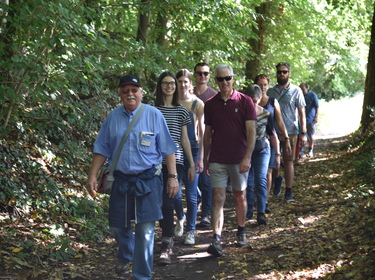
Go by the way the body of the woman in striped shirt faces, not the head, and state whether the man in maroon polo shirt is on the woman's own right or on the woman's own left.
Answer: on the woman's own left

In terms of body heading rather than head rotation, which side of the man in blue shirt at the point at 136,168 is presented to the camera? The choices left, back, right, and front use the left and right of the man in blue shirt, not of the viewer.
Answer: front

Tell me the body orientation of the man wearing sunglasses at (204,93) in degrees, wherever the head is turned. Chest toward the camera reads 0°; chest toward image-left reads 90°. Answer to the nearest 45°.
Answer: approximately 0°

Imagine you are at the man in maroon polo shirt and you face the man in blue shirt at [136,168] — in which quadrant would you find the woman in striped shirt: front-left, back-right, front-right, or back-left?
front-right

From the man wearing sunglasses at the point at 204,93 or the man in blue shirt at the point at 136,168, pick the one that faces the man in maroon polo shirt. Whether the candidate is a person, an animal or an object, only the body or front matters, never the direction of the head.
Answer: the man wearing sunglasses

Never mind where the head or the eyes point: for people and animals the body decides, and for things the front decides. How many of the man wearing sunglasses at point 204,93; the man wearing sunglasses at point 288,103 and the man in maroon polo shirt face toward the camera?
3

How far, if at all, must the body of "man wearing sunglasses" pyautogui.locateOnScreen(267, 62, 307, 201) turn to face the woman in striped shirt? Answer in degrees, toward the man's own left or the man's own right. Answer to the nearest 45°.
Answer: approximately 45° to the man's own right

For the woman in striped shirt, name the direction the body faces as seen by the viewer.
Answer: toward the camera

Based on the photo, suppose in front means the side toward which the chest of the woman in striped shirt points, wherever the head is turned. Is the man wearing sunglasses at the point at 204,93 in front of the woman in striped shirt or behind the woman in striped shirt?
behind

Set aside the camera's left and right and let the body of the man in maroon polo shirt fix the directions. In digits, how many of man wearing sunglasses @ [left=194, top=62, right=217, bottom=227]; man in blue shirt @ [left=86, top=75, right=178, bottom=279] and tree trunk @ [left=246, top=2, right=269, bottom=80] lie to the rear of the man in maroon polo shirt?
2
